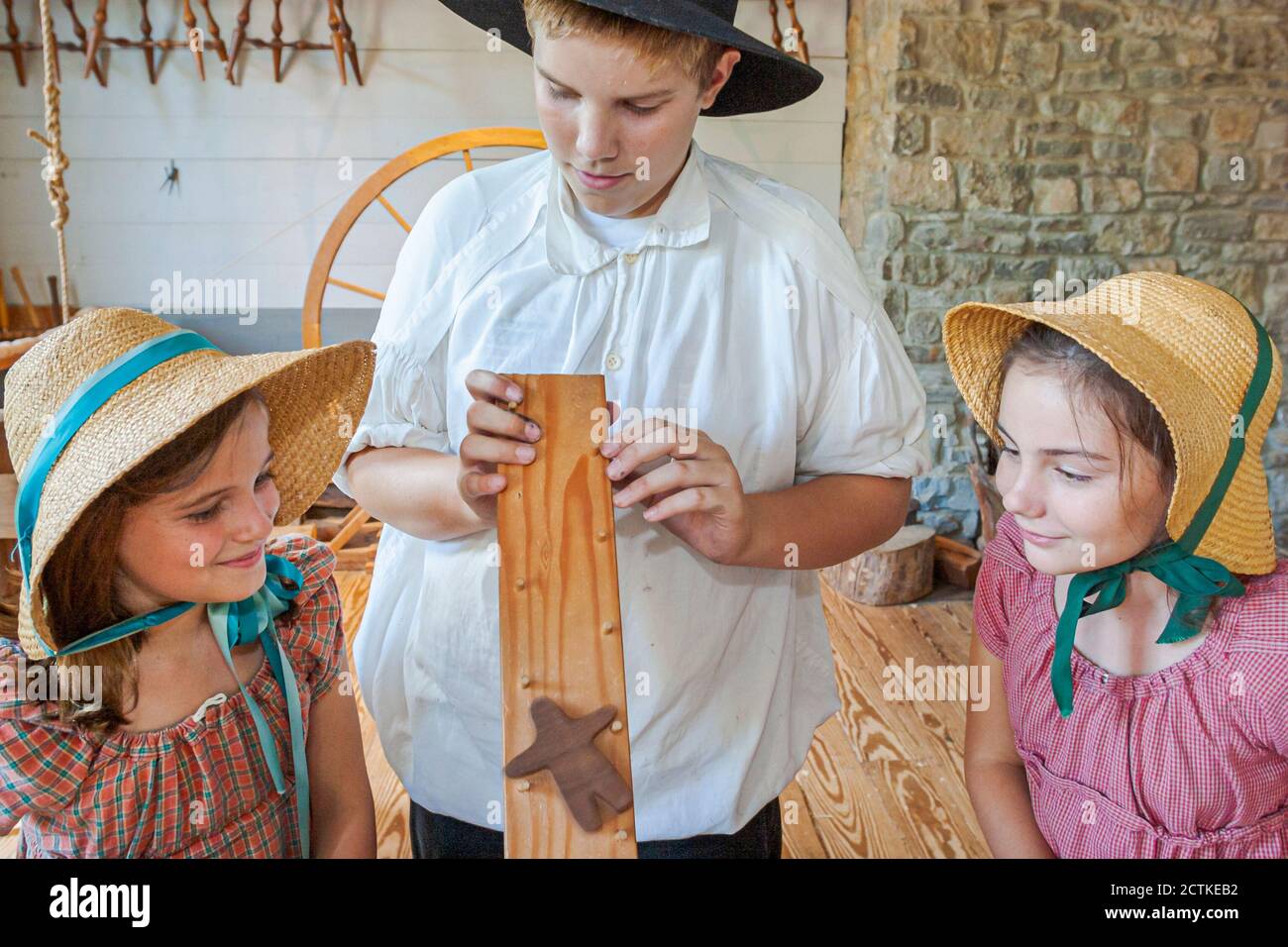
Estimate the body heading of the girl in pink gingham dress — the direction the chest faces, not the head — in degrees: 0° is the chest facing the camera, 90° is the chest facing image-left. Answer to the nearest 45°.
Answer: approximately 45°

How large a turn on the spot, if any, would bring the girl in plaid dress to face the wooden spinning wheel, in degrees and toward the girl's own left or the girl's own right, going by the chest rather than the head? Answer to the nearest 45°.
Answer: approximately 135° to the girl's own left

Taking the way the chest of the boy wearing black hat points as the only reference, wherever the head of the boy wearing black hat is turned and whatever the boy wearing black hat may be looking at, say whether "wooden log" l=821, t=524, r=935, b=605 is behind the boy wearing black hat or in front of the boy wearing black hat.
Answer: behind

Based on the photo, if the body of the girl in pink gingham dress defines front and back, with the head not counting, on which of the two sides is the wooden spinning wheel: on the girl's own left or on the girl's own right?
on the girl's own right

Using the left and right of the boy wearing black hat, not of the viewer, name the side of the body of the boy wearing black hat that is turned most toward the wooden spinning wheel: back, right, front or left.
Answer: back

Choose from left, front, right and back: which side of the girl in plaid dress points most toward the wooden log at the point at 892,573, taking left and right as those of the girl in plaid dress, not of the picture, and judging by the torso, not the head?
left
